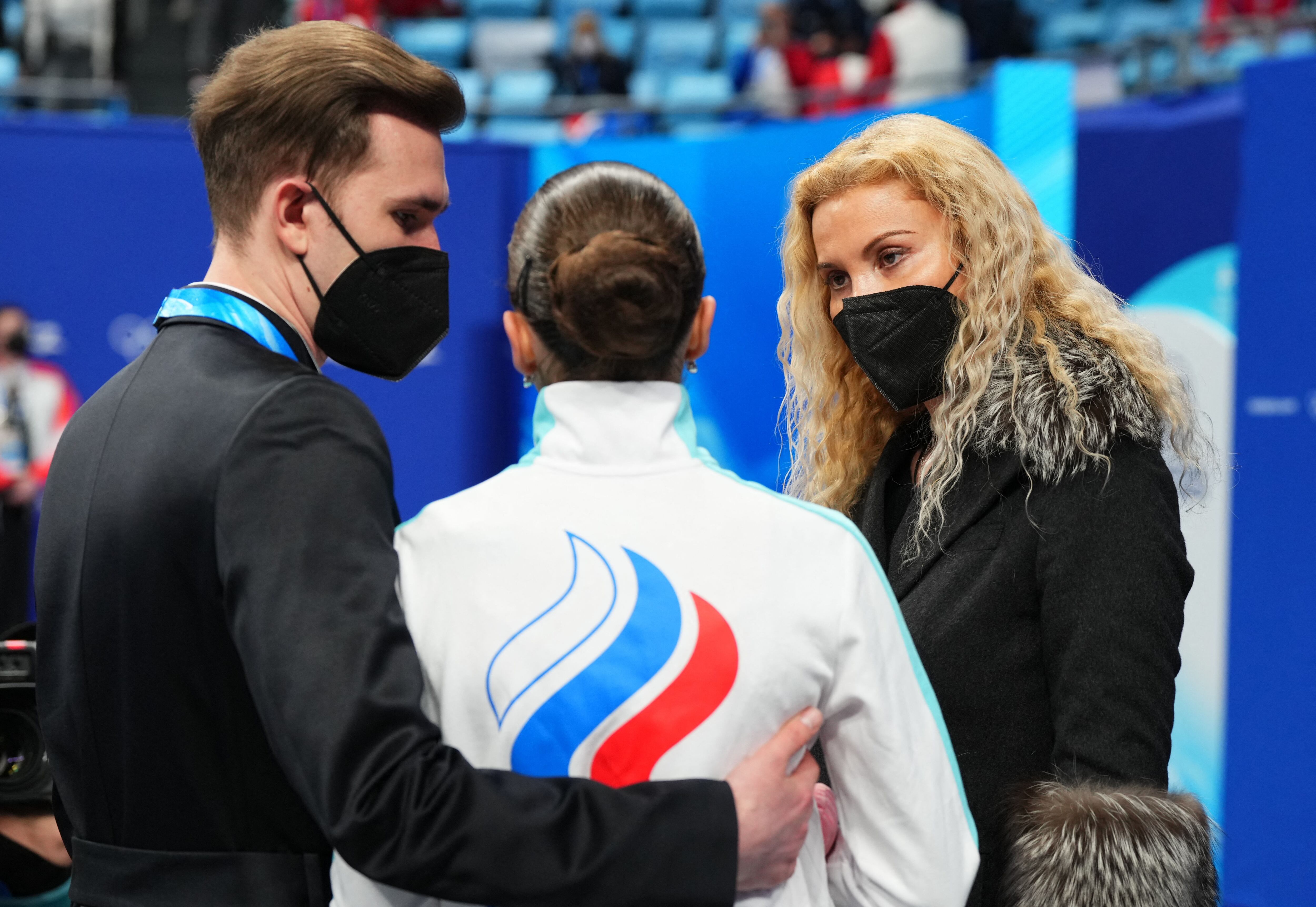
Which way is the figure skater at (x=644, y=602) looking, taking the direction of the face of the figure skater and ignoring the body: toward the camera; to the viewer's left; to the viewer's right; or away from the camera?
away from the camera

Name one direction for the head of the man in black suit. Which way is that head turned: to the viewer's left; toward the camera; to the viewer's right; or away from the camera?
to the viewer's right

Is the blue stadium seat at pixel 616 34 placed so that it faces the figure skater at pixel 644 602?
yes

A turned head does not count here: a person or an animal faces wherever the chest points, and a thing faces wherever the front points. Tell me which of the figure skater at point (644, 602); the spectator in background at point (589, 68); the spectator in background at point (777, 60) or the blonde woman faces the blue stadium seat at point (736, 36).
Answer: the figure skater

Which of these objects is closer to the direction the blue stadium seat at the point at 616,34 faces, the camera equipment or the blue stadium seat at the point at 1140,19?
the camera equipment

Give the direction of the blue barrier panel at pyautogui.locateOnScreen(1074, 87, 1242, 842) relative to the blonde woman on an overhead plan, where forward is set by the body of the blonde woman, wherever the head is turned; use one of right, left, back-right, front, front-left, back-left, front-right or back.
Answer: back-right

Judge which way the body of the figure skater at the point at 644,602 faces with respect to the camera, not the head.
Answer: away from the camera

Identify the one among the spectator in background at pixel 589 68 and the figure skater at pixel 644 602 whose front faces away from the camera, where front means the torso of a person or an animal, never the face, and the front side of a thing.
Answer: the figure skater

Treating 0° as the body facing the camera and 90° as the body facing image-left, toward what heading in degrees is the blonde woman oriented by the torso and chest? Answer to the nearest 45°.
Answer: approximately 45°
